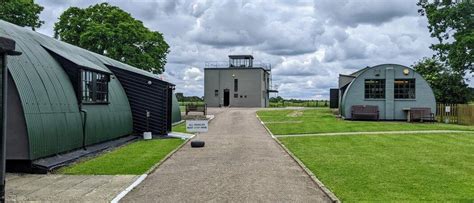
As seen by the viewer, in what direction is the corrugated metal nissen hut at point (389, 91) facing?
toward the camera

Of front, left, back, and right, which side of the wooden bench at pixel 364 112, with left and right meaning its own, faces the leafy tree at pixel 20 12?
right

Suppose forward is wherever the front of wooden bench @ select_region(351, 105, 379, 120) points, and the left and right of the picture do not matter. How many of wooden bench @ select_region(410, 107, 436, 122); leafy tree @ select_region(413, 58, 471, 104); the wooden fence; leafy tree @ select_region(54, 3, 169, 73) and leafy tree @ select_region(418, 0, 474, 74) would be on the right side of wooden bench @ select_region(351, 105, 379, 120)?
1

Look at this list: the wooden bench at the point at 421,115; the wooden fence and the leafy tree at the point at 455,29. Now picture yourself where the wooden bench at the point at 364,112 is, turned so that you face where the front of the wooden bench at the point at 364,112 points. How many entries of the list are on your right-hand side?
0

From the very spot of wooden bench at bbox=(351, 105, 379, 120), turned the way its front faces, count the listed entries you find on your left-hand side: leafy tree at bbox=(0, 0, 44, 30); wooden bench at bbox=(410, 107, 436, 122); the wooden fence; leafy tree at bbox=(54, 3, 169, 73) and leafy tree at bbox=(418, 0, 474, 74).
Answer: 3

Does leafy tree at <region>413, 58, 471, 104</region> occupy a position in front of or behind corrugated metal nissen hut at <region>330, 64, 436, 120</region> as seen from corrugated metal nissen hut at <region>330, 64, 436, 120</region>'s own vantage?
behind

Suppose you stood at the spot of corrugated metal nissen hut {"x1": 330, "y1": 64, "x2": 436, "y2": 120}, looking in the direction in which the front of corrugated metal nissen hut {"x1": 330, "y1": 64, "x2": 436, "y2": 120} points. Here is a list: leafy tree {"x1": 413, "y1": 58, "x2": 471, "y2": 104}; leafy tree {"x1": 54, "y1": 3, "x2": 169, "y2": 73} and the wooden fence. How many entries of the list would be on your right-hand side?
1

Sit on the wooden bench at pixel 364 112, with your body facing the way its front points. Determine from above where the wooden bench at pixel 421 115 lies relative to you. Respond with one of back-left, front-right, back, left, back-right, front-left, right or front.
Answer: left

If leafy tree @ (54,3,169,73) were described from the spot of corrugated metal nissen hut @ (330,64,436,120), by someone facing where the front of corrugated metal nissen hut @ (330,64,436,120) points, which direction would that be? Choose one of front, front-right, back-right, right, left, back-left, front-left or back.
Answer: right

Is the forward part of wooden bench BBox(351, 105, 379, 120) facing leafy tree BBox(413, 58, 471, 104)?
no

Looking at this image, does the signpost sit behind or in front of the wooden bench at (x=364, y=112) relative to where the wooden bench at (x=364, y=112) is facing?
in front

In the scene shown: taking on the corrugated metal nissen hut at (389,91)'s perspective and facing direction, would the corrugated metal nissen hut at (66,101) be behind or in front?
in front

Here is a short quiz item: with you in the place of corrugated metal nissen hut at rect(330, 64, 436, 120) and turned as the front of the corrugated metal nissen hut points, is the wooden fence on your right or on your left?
on your left

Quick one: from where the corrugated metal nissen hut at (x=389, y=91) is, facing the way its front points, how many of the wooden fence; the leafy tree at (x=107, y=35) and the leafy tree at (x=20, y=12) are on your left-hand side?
1

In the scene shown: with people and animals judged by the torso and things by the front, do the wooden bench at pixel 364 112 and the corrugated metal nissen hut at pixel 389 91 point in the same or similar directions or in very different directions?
same or similar directions

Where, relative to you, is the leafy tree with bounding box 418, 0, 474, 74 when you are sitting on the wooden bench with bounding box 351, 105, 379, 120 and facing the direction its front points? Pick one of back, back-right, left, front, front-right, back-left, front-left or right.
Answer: left
